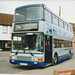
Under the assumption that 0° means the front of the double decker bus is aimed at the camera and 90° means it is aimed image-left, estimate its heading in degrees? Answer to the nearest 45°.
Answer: approximately 45°
